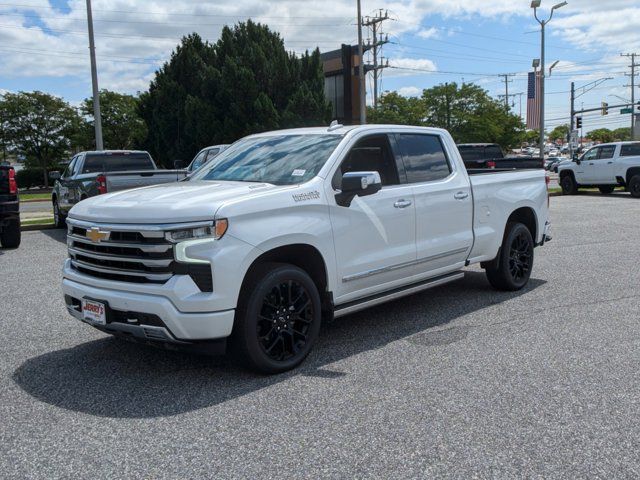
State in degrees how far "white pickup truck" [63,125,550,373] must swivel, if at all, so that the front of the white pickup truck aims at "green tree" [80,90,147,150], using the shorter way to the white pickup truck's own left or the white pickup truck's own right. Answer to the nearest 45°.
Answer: approximately 135° to the white pickup truck's own right

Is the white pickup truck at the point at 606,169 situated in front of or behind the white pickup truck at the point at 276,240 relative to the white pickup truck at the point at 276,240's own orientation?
behind

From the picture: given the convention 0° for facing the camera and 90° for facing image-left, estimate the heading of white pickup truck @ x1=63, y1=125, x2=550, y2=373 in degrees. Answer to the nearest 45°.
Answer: approximately 45°

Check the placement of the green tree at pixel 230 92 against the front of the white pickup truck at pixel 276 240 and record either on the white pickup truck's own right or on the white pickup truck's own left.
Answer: on the white pickup truck's own right

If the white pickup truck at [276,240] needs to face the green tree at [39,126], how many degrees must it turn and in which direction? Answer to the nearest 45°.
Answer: approximately 90° to its right

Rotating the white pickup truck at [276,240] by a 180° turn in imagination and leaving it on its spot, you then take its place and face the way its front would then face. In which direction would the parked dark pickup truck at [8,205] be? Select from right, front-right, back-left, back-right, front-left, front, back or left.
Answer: left
